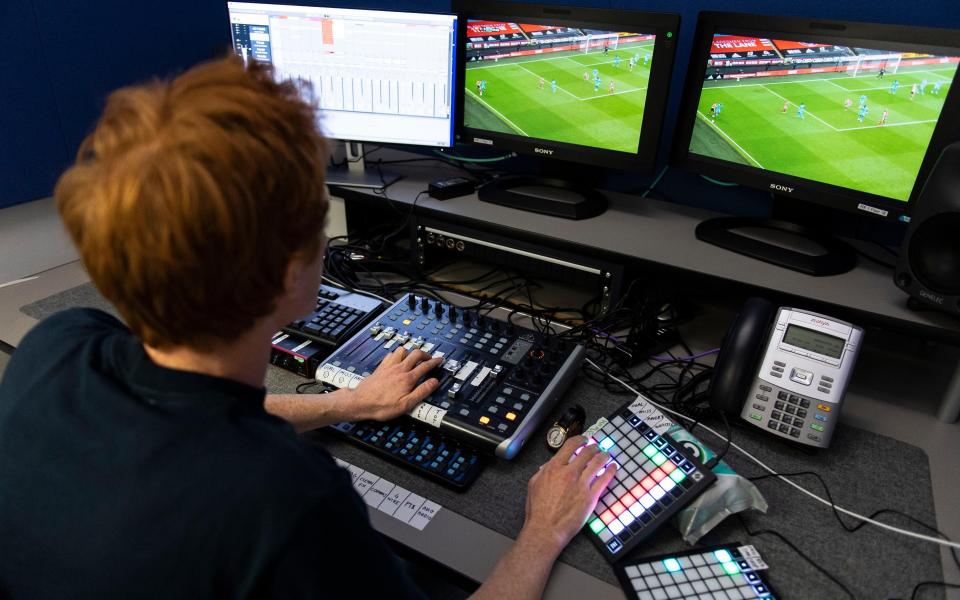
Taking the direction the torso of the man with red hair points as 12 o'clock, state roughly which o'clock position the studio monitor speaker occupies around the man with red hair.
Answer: The studio monitor speaker is roughly at 1 o'clock from the man with red hair.

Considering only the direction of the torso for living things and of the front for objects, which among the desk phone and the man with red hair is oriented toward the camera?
the desk phone

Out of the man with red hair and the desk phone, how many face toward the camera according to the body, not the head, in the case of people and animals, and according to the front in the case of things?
1

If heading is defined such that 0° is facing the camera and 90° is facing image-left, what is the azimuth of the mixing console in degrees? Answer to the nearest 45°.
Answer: approximately 45°

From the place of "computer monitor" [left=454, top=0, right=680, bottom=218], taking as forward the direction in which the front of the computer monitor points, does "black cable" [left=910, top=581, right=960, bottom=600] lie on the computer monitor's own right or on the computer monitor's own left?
on the computer monitor's own left

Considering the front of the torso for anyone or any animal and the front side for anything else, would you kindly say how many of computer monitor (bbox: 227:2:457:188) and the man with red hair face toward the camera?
1

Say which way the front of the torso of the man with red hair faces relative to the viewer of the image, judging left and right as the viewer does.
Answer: facing away from the viewer and to the right of the viewer

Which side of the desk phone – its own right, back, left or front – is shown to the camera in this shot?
front

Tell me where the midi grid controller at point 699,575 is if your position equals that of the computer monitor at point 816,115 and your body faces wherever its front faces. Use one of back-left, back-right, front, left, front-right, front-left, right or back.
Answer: front-left

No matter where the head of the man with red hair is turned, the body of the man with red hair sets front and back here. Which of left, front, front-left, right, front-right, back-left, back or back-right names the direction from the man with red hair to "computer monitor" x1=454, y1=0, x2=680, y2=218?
front

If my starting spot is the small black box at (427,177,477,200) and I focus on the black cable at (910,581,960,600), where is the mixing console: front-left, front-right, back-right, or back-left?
front-right

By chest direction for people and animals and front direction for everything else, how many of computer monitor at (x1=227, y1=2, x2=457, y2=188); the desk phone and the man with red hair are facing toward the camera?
2

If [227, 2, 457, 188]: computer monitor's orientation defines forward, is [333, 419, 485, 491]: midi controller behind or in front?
in front

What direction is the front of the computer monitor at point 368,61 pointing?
toward the camera

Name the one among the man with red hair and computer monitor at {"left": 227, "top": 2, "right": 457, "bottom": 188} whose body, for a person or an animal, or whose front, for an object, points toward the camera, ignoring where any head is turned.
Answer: the computer monitor

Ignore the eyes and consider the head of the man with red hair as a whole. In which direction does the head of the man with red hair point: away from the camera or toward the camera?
away from the camera

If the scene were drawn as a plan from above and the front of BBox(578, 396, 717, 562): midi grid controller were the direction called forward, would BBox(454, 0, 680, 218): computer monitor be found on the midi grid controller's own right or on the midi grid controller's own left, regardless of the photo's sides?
on the midi grid controller's own right
